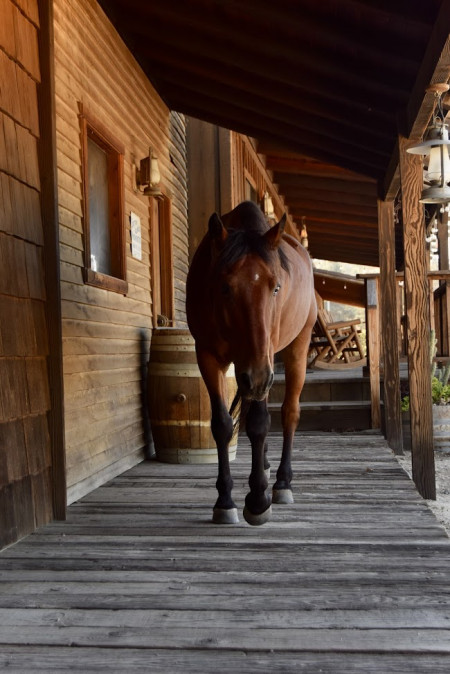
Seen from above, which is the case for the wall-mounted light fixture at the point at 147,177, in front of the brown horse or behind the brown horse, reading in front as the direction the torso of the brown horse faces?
behind

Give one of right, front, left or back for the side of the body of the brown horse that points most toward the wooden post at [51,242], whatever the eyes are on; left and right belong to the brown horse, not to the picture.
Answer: right

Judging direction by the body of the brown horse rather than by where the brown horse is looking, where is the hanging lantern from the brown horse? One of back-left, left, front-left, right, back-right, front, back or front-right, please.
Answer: back-left

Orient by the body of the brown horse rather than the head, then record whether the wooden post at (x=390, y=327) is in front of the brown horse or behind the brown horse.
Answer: behind

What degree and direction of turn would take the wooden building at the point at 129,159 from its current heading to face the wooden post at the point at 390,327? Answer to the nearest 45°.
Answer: approximately 45° to its left

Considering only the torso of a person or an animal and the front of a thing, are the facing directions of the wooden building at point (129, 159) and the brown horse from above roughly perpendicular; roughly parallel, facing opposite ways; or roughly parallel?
roughly perpendicular

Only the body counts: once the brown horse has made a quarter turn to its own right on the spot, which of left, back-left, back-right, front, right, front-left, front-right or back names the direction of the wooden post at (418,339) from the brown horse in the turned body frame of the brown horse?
back-right

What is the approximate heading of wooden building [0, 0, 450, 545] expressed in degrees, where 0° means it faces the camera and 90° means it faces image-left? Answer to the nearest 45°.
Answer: approximately 270°
